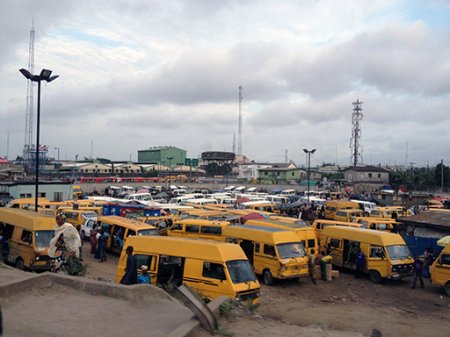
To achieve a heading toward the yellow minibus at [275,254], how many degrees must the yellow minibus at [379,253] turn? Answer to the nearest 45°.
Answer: approximately 90° to its right

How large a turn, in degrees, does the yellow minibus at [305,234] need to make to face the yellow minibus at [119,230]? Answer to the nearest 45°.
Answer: approximately 135° to its right

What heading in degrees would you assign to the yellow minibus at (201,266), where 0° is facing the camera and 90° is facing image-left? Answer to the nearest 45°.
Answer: approximately 315°

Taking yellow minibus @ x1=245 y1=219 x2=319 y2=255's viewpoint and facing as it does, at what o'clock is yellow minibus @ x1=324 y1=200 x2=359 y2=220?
yellow minibus @ x1=324 y1=200 x2=359 y2=220 is roughly at 8 o'clock from yellow minibus @ x1=245 y1=219 x2=319 y2=255.

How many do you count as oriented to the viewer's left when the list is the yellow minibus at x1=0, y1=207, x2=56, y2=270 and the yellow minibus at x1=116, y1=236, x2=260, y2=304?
0

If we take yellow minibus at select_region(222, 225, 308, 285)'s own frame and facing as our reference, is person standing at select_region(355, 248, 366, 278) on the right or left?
on its left

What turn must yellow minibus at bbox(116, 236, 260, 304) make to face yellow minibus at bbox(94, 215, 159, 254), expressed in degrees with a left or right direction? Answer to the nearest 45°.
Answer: approximately 180°

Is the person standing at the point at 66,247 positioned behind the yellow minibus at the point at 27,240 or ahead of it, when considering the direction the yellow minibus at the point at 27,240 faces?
ahead

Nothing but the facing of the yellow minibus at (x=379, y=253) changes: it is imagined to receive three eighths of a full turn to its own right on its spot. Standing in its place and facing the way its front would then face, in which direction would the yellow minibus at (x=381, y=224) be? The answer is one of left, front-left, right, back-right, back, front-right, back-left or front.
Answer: right

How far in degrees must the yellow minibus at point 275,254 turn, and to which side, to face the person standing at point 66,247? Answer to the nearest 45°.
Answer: approximately 90° to its right

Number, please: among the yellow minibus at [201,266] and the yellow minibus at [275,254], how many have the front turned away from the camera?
0

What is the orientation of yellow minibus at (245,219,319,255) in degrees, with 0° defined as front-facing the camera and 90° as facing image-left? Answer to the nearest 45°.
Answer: approximately 315°

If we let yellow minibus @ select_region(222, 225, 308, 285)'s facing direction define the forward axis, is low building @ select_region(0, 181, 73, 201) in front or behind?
behind

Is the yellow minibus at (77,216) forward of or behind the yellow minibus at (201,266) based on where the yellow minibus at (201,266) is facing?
behind
